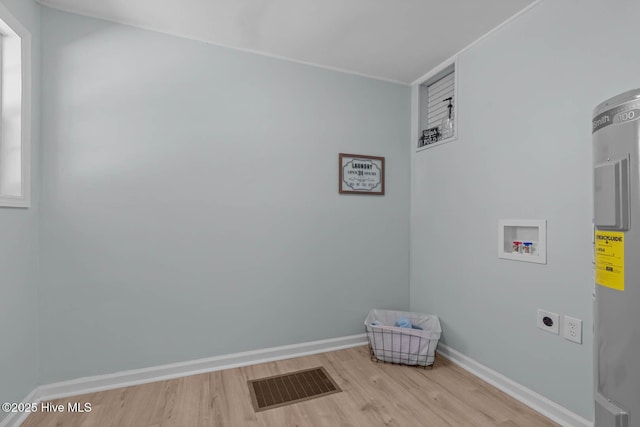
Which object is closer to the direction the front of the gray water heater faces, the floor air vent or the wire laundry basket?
the floor air vent

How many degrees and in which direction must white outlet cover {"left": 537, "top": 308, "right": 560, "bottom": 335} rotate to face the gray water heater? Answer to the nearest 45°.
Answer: approximately 45° to its left

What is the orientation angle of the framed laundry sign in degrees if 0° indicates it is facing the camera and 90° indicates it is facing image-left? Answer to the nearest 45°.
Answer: approximately 315°

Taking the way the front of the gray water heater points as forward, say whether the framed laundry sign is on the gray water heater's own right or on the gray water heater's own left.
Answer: on the gray water heater's own right

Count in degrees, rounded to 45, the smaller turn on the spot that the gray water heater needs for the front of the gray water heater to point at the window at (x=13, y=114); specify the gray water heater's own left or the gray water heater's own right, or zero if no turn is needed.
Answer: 0° — it already faces it

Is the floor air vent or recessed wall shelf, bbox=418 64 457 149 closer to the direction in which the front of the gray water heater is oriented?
the floor air vent

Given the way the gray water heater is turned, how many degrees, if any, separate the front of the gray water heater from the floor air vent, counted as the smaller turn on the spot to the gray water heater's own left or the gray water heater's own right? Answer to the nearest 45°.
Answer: approximately 45° to the gray water heater's own right

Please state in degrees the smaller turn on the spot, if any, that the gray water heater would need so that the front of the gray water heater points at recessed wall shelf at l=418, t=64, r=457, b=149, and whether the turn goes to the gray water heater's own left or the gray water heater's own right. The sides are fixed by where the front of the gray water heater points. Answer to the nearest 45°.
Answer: approximately 90° to the gray water heater's own right
